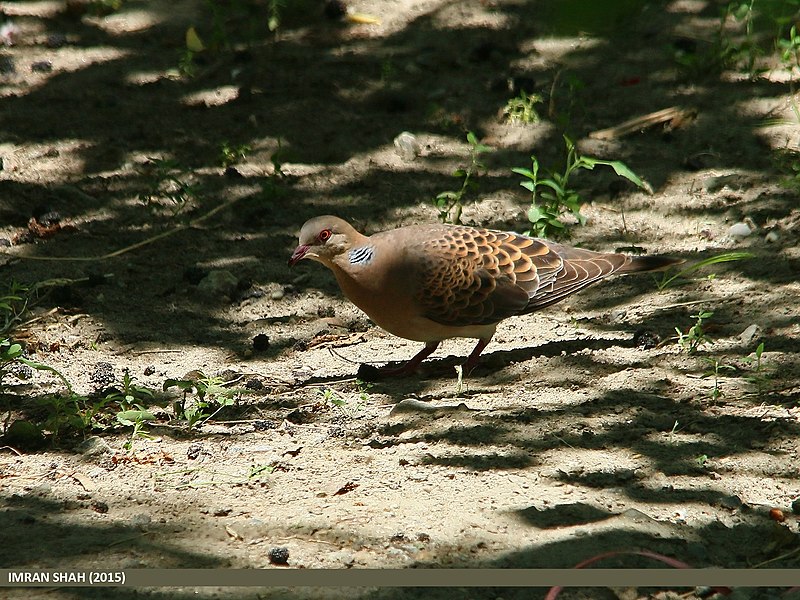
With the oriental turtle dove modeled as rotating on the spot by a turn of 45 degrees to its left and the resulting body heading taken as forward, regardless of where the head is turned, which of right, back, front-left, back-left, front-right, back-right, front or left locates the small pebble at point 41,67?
right

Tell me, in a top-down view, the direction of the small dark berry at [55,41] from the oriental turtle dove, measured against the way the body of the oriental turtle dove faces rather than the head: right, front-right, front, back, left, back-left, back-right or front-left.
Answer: front-right

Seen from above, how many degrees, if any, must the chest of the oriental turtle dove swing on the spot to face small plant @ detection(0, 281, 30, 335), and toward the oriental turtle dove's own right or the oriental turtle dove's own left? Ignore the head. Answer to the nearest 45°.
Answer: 0° — it already faces it

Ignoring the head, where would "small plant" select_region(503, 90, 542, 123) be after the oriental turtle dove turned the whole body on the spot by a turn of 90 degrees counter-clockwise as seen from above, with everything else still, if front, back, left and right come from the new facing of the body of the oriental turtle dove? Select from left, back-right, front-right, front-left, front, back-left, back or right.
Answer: back

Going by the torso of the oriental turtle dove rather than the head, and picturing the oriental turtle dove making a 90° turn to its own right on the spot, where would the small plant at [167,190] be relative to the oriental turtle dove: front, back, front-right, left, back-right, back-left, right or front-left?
front-left

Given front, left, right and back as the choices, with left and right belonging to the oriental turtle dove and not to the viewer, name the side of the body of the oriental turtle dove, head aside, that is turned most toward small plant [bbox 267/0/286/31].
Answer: right

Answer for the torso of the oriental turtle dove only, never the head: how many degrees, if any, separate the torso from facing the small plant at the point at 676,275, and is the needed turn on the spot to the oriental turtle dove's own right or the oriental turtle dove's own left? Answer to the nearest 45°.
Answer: approximately 135° to the oriental turtle dove's own right

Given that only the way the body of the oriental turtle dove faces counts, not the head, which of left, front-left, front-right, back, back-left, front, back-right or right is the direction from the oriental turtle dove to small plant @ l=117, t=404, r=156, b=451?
front-left

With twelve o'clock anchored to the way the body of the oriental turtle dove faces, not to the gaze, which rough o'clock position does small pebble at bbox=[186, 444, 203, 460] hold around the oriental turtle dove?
The small pebble is roughly at 10 o'clock from the oriental turtle dove.

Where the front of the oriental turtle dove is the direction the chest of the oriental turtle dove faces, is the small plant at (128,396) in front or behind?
in front

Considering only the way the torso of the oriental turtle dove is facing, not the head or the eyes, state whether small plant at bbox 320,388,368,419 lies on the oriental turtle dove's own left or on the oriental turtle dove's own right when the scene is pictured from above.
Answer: on the oriental turtle dove's own left

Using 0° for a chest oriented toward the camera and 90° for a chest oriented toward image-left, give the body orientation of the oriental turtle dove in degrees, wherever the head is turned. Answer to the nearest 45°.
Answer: approximately 90°

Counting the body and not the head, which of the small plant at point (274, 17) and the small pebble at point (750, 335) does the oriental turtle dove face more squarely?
the small plant

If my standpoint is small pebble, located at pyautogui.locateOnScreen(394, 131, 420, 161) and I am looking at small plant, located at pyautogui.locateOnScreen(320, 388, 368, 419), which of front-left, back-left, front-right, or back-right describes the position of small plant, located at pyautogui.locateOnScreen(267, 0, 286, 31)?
back-right

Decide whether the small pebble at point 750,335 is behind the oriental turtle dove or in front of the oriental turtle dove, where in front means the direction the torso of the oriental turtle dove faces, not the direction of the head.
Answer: behind

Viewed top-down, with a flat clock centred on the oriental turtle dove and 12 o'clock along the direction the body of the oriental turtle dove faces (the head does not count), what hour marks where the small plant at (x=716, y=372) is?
The small plant is roughly at 7 o'clock from the oriental turtle dove.
